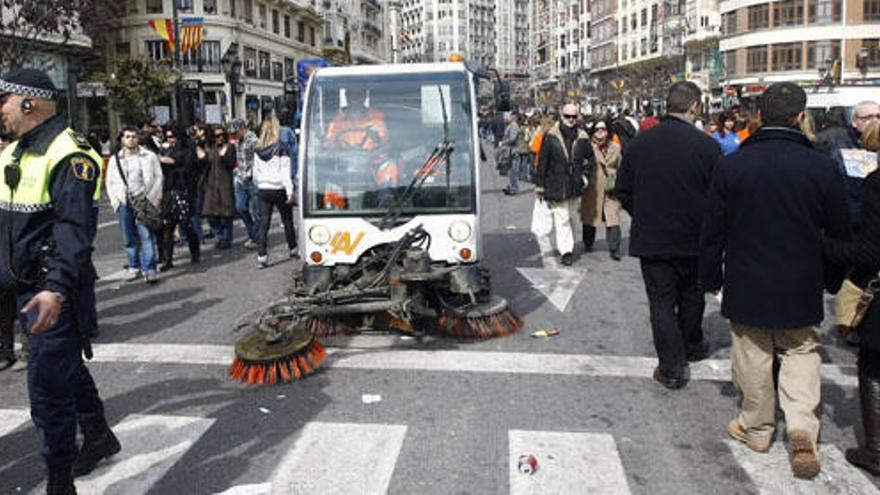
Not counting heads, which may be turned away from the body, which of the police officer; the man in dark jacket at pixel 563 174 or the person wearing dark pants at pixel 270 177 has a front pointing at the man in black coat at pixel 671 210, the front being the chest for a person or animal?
the man in dark jacket

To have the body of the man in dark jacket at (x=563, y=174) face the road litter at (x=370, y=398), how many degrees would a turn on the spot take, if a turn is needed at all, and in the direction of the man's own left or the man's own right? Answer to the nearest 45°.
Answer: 0° — they already face it

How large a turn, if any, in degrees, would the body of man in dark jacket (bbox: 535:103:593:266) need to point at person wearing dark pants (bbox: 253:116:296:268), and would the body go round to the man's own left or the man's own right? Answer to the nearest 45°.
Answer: approximately 90° to the man's own right

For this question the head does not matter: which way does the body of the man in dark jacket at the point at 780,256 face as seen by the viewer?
away from the camera

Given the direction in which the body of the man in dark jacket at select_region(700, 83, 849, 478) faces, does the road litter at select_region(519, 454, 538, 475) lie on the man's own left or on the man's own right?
on the man's own left

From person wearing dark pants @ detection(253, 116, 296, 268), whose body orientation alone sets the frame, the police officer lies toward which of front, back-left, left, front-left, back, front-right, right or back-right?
back

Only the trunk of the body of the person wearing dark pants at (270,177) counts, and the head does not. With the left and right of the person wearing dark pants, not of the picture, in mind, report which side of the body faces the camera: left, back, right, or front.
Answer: back

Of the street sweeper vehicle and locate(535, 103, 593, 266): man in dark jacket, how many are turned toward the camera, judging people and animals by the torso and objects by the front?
2

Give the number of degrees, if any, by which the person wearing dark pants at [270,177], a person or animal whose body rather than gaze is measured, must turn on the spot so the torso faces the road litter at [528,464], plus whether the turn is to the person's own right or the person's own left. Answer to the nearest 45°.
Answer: approximately 180°

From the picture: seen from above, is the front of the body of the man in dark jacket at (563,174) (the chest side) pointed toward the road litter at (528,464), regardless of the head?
yes

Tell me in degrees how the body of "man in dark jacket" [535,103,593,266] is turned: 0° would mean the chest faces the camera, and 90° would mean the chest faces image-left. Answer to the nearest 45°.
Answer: approximately 0°

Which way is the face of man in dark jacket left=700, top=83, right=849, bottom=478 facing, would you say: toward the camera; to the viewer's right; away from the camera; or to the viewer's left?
away from the camera

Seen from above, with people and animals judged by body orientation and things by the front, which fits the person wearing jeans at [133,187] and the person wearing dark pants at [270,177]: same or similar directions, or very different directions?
very different directions
